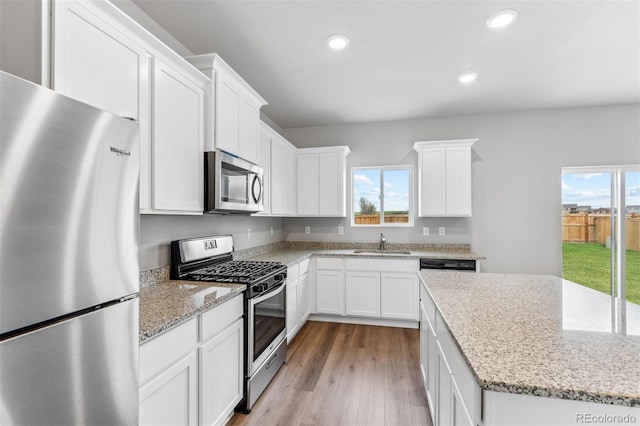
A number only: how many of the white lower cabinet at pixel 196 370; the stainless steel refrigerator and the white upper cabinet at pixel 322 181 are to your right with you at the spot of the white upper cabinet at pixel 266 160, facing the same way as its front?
2

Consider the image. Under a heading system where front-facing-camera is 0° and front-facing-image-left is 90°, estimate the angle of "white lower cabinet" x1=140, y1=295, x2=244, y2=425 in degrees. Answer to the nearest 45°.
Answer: approximately 315°

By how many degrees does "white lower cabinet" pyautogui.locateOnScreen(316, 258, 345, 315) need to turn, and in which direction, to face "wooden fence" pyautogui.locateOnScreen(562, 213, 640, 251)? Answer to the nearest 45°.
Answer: approximately 90° to its left

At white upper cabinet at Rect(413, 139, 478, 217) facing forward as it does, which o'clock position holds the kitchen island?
The kitchen island is roughly at 12 o'clock from the white upper cabinet.

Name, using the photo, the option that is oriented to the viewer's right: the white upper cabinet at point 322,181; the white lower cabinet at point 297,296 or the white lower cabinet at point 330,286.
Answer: the white lower cabinet at point 297,296

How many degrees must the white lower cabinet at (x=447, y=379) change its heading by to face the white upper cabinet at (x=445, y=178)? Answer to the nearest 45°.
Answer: approximately 90° to its right

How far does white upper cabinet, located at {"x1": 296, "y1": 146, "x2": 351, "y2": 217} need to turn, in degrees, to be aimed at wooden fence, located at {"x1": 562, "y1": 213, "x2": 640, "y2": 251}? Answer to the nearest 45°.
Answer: approximately 90° to its left

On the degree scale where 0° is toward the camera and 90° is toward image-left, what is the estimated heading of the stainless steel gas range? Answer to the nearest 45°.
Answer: approximately 315°

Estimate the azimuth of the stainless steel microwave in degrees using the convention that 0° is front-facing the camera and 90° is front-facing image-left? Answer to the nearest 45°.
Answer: approximately 315°

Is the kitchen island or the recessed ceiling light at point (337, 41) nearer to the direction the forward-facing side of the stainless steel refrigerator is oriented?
the kitchen island

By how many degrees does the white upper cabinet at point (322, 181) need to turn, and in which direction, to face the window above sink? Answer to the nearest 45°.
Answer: approximately 90° to its left
